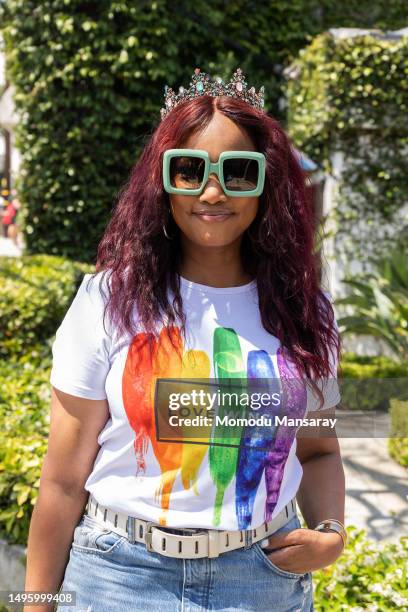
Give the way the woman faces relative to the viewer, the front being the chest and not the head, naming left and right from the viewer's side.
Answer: facing the viewer

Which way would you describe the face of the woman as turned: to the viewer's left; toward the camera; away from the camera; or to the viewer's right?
toward the camera
